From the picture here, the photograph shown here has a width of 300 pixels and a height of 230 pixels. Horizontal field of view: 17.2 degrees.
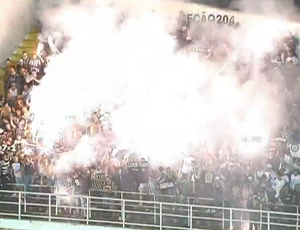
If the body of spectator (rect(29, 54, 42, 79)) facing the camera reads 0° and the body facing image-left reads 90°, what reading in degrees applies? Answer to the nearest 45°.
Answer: approximately 315°

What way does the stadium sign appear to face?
toward the camera

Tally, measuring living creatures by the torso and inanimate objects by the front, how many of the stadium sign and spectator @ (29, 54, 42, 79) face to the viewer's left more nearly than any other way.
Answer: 0
